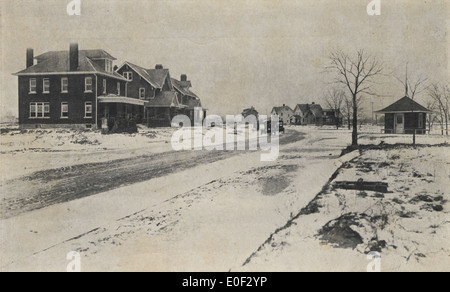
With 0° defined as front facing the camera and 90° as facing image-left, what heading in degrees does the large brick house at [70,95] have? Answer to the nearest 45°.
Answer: approximately 270°
